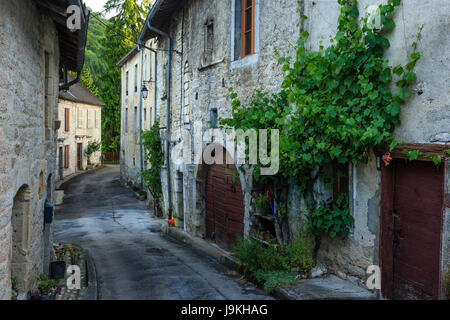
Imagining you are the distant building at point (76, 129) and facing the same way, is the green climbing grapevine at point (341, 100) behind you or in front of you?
in front

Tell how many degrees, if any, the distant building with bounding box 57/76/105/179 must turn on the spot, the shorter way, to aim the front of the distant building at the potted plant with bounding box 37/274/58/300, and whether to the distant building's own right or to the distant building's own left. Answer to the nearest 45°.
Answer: approximately 45° to the distant building's own right

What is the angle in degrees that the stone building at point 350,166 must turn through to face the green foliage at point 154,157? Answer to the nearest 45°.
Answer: approximately 90° to its right

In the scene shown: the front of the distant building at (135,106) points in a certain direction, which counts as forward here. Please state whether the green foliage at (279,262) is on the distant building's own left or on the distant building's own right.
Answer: on the distant building's own left

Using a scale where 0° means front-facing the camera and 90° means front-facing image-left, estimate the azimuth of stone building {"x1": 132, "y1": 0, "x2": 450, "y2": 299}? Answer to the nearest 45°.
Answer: approximately 45°

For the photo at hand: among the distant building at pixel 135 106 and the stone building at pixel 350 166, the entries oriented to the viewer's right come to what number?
0

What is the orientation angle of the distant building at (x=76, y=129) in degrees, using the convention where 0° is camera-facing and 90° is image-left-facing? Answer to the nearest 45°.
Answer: approximately 315°

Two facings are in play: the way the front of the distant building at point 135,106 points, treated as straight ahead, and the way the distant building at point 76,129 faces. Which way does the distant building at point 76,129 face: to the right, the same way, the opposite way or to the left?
to the left

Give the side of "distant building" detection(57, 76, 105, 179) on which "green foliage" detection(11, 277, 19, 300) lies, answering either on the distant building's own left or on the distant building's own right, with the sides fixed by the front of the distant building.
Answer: on the distant building's own right

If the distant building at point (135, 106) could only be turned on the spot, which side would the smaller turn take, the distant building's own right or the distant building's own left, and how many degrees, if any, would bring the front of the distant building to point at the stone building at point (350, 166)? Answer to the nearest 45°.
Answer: approximately 45° to the distant building's own left

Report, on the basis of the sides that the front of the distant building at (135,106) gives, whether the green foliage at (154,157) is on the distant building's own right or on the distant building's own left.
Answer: on the distant building's own left

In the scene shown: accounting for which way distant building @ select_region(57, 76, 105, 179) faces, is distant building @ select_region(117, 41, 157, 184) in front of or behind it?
in front

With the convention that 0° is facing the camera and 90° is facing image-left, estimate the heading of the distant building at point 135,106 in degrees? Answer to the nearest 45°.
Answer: approximately 45°
